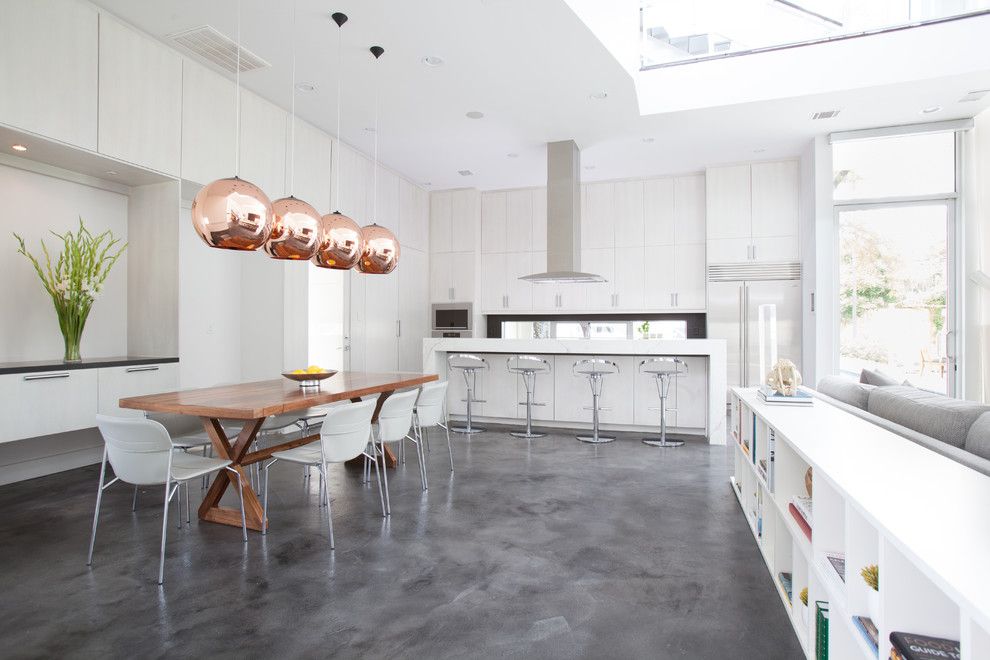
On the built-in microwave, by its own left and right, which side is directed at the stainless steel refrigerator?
left

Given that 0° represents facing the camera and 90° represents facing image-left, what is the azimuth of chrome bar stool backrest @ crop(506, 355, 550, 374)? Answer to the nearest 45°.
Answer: approximately 180°

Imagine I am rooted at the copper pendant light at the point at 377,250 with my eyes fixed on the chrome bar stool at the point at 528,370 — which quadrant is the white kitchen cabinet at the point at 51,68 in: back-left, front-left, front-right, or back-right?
back-left

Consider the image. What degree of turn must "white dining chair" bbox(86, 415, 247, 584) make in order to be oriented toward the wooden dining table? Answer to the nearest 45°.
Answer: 0° — it already faces it

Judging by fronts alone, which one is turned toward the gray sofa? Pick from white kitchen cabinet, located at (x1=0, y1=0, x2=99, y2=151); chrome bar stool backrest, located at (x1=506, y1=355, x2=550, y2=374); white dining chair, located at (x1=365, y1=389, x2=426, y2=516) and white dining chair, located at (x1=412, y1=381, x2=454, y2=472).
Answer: the white kitchen cabinet

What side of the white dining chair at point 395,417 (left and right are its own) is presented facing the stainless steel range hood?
right

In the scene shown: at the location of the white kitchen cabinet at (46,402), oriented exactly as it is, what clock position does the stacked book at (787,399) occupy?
The stacked book is roughly at 12 o'clock from the white kitchen cabinet.

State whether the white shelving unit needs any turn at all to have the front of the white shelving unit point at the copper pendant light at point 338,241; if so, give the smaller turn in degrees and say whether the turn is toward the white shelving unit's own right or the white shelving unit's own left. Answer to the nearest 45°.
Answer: approximately 45° to the white shelving unit's own right

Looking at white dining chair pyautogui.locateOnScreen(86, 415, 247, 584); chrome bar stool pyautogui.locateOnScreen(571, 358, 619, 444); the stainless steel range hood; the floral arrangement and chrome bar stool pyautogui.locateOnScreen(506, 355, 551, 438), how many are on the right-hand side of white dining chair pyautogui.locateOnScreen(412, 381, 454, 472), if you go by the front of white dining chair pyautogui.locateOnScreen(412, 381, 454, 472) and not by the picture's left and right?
3

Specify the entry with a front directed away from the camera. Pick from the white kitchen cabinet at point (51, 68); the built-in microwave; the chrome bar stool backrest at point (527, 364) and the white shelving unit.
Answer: the chrome bar stool backrest

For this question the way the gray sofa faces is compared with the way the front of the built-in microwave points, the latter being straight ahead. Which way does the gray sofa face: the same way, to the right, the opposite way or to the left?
to the left

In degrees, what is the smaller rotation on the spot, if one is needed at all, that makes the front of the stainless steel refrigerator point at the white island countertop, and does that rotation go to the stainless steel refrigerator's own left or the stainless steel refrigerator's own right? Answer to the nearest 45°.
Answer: approximately 45° to the stainless steel refrigerator's own right
